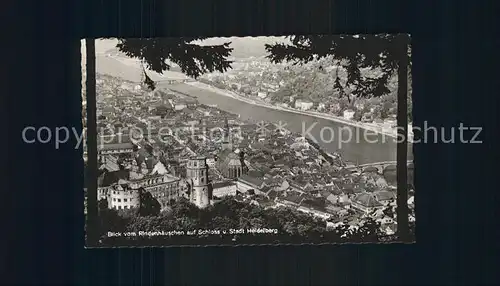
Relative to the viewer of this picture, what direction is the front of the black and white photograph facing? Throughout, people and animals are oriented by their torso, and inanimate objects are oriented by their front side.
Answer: facing the viewer
